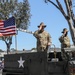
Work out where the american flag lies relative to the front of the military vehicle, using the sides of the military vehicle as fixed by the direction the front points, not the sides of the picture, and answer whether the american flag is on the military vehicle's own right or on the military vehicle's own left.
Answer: on the military vehicle's own left
